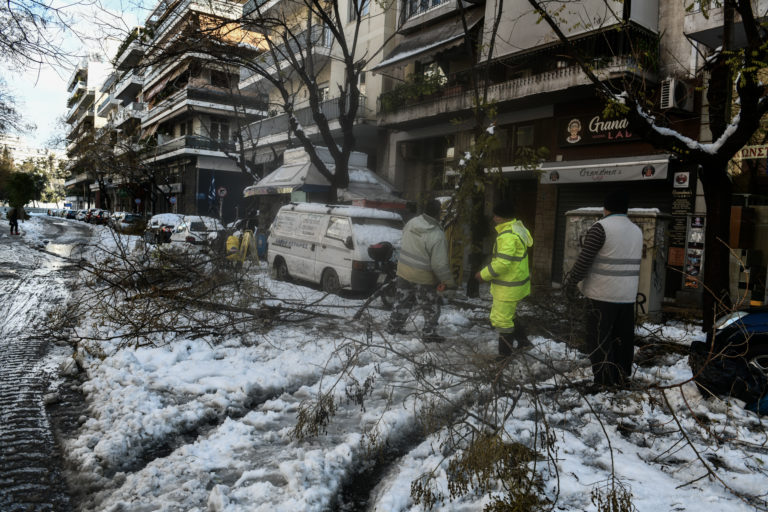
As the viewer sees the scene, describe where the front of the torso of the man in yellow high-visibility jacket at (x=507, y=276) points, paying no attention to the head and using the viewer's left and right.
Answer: facing to the left of the viewer

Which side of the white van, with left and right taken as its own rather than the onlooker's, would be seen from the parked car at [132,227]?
back

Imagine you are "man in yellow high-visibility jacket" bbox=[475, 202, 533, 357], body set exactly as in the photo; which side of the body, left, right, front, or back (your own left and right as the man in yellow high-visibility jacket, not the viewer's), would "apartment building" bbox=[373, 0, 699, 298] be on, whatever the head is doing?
right

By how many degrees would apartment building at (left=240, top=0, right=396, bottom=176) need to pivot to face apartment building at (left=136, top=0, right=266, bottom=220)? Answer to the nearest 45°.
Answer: approximately 90° to its right

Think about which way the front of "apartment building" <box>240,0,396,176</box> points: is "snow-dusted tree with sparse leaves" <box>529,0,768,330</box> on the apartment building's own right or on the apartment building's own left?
on the apartment building's own left

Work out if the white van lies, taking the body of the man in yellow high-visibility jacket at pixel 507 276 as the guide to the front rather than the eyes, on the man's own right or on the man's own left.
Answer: on the man's own right

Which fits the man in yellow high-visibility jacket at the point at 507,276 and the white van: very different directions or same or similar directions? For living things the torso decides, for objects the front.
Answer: very different directions

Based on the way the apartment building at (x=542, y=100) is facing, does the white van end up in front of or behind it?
in front

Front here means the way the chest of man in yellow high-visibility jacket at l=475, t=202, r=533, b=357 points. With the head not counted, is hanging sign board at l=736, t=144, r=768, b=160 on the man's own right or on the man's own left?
on the man's own right

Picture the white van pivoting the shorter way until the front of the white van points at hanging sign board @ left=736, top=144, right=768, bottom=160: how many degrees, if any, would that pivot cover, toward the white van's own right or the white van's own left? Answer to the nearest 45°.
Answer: approximately 45° to the white van's own left

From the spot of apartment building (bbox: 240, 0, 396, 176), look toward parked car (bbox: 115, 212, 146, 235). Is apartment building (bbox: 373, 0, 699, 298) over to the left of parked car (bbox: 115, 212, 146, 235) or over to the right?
left
